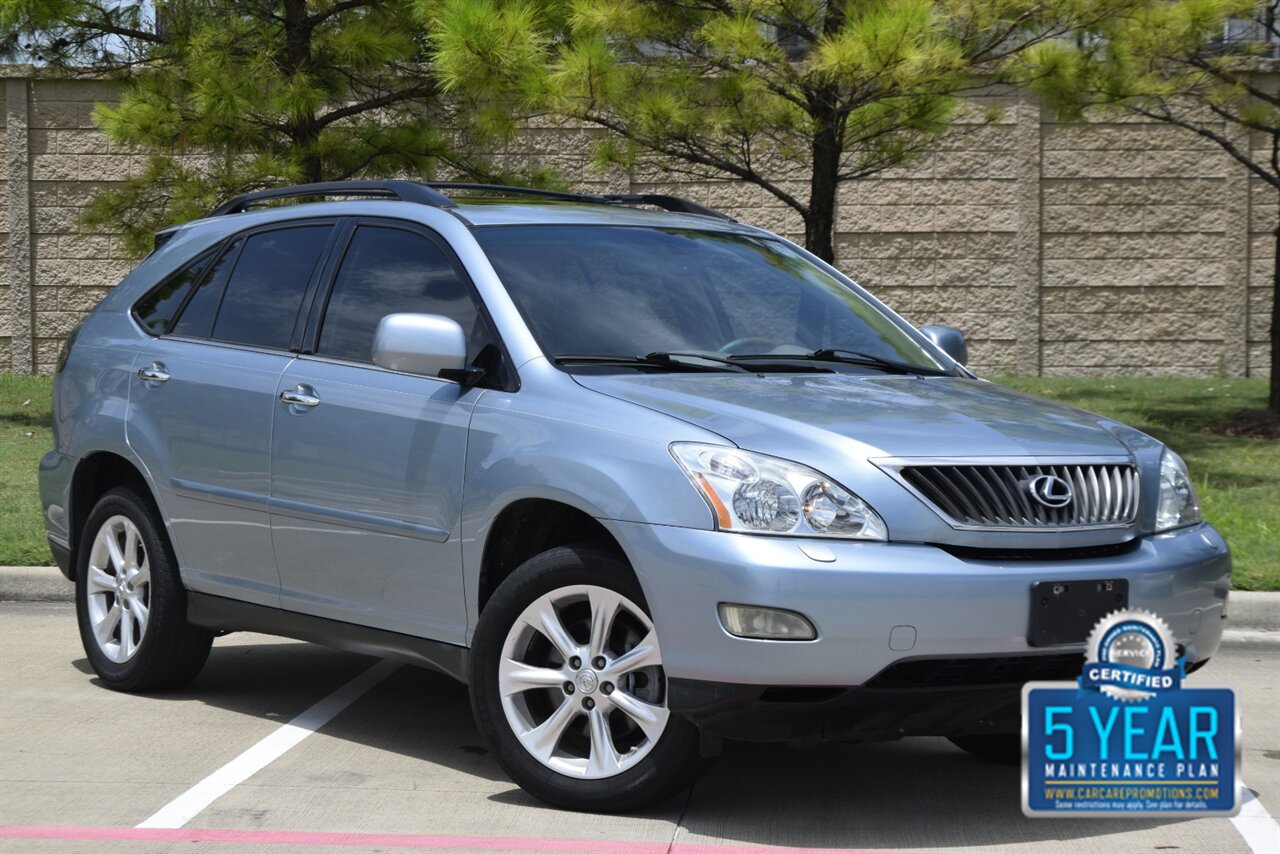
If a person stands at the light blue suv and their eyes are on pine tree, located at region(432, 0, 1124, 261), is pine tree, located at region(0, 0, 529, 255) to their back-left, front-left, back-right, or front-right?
front-left

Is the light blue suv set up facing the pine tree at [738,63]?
no

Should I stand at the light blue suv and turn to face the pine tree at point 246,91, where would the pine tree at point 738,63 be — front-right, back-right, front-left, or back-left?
front-right

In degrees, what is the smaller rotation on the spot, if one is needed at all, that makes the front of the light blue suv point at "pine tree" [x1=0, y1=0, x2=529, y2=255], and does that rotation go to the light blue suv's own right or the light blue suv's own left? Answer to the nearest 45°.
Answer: approximately 135° to the light blue suv's own left

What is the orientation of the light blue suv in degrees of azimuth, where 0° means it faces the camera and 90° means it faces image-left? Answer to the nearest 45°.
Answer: approximately 315°
